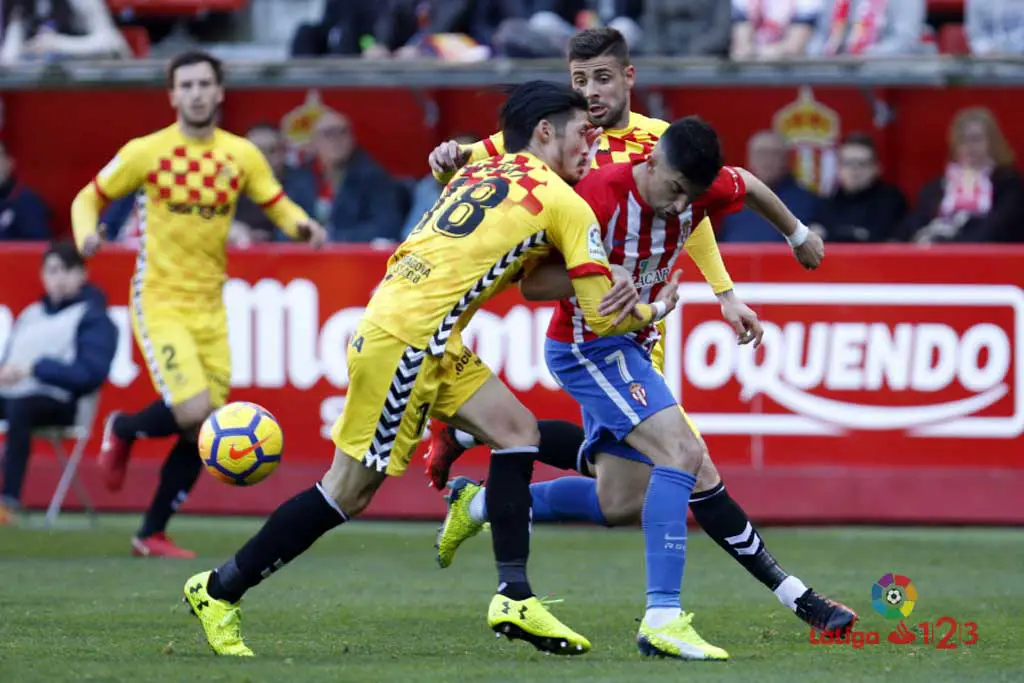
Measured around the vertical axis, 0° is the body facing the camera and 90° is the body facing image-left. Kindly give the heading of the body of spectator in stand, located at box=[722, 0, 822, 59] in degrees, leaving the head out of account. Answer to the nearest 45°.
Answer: approximately 0°

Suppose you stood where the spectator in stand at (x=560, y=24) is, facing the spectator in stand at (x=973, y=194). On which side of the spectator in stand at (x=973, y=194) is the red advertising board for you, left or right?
right

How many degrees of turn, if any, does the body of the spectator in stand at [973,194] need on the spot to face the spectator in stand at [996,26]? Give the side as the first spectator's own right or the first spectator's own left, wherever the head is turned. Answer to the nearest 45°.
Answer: approximately 180°

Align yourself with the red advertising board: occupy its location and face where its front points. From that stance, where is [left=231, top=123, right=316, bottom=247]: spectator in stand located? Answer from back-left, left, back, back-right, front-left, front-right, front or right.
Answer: back-right

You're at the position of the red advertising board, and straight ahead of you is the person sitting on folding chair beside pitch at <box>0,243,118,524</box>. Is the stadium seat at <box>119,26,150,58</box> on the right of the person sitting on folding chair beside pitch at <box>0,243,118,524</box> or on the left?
right

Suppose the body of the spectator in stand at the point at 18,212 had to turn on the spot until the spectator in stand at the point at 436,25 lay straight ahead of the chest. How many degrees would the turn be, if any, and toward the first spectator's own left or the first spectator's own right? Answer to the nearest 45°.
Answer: approximately 90° to the first spectator's own left

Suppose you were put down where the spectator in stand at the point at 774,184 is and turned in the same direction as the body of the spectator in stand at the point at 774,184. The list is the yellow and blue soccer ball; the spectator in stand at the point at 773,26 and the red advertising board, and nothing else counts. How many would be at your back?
1

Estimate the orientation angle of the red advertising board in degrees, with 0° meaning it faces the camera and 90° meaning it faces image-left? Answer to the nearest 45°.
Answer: approximately 0°
